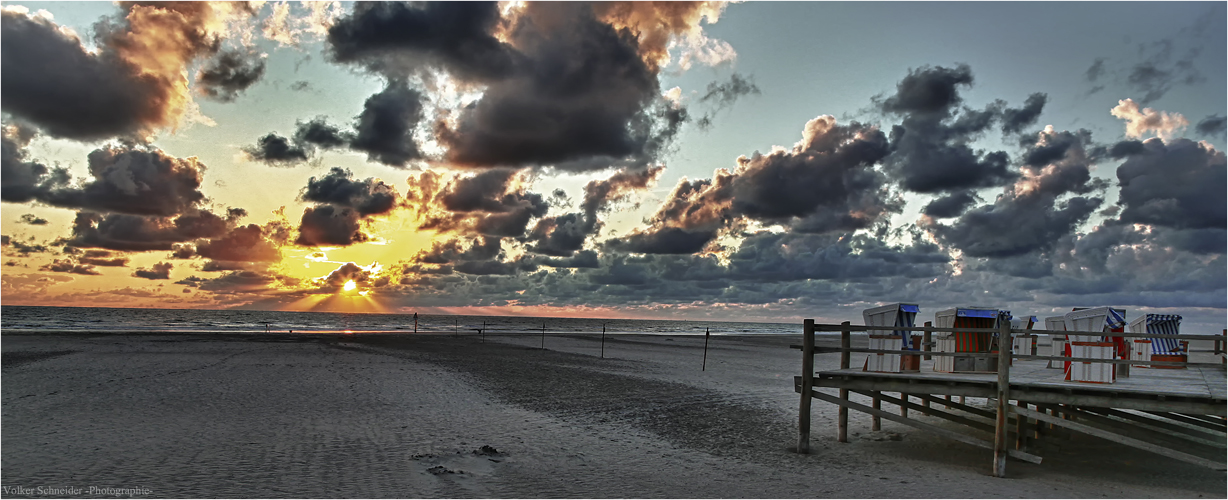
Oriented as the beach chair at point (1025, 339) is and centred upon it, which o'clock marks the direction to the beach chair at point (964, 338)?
the beach chair at point (964, 338) is roughly at 2 o'clock from the beach chair at point (1025, 339).

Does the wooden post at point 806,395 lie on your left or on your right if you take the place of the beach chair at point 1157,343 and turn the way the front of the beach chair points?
on your right

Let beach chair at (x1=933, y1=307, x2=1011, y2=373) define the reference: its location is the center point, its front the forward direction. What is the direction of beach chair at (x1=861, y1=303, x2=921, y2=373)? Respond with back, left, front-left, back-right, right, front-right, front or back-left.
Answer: right

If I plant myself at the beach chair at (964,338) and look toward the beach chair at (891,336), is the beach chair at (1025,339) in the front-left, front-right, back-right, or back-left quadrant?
back-right

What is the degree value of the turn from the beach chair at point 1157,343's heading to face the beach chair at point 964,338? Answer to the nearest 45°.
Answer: approximately 90° to its right

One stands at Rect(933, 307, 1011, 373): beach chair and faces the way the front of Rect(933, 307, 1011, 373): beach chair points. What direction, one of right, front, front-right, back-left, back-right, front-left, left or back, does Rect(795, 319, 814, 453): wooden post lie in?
right

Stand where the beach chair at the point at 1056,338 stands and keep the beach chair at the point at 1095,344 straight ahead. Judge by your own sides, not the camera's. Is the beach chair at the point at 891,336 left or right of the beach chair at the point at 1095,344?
right

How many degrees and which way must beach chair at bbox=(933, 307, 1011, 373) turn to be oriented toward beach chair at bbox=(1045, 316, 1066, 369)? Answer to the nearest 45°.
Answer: approximately 90° to its left
